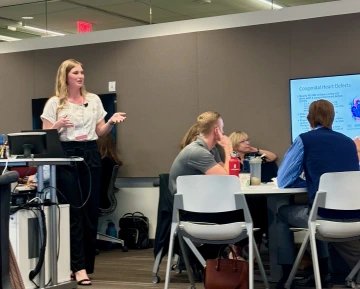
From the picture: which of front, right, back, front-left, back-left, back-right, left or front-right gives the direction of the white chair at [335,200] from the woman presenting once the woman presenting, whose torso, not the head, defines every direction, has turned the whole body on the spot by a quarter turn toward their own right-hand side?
left

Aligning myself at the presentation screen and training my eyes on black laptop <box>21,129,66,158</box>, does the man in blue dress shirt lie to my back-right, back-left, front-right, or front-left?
front-left

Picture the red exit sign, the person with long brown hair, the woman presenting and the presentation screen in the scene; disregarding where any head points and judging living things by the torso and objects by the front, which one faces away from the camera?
the person with long brown hair

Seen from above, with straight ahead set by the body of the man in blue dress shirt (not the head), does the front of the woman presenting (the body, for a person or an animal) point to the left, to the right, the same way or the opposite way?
the opposite way

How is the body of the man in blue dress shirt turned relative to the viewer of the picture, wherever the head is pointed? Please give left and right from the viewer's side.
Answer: facing away from the viewer and to the left of the viewer

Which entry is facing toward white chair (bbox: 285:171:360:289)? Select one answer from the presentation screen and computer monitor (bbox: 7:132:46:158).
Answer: the presentation screen

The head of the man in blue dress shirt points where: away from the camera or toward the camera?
away from the camera

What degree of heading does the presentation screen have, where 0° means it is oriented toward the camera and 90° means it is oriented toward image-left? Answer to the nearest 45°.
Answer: approximately 0°

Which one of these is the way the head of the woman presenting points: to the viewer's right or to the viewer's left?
to the viewer's right

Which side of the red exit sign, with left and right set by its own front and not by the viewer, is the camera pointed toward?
front

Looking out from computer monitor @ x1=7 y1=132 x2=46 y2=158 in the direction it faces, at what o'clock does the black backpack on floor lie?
The black backpack on floor is roughly at 1 o'clock from the computer monitor.

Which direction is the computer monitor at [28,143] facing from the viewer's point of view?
away from the camera

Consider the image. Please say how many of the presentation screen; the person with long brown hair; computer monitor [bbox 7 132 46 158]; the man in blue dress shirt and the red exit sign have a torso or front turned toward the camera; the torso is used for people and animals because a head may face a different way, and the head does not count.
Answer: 2

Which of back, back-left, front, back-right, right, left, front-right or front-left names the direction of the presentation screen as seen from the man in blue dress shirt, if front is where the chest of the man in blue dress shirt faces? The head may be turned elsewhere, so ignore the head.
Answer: front-right

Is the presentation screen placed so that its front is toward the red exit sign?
no

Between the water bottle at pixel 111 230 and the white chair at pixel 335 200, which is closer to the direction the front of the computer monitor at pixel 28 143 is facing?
the water bottle
